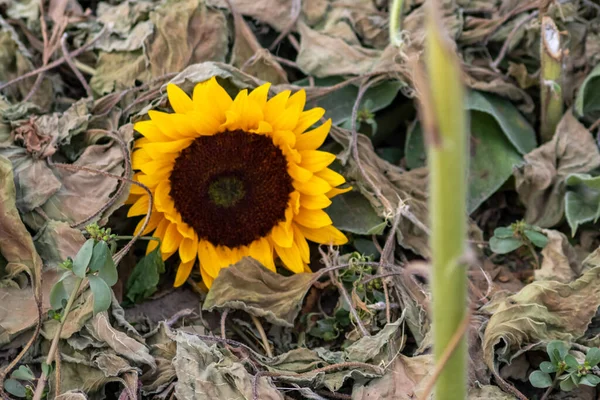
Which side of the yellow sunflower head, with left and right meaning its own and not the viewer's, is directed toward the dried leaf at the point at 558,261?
left

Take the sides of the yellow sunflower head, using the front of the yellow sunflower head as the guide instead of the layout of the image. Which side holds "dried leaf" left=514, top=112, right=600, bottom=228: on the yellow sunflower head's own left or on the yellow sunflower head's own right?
on the yellow sunflower head's own left

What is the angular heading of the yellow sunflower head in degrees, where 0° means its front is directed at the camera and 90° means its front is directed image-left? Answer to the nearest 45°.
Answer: approximately 0°

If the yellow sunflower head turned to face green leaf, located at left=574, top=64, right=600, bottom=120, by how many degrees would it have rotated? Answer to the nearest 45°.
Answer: approximately 90° to its left

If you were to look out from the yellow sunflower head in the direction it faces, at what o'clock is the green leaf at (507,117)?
The green leaf is roughly at 8 o'clock from the yellow sunflower head.
